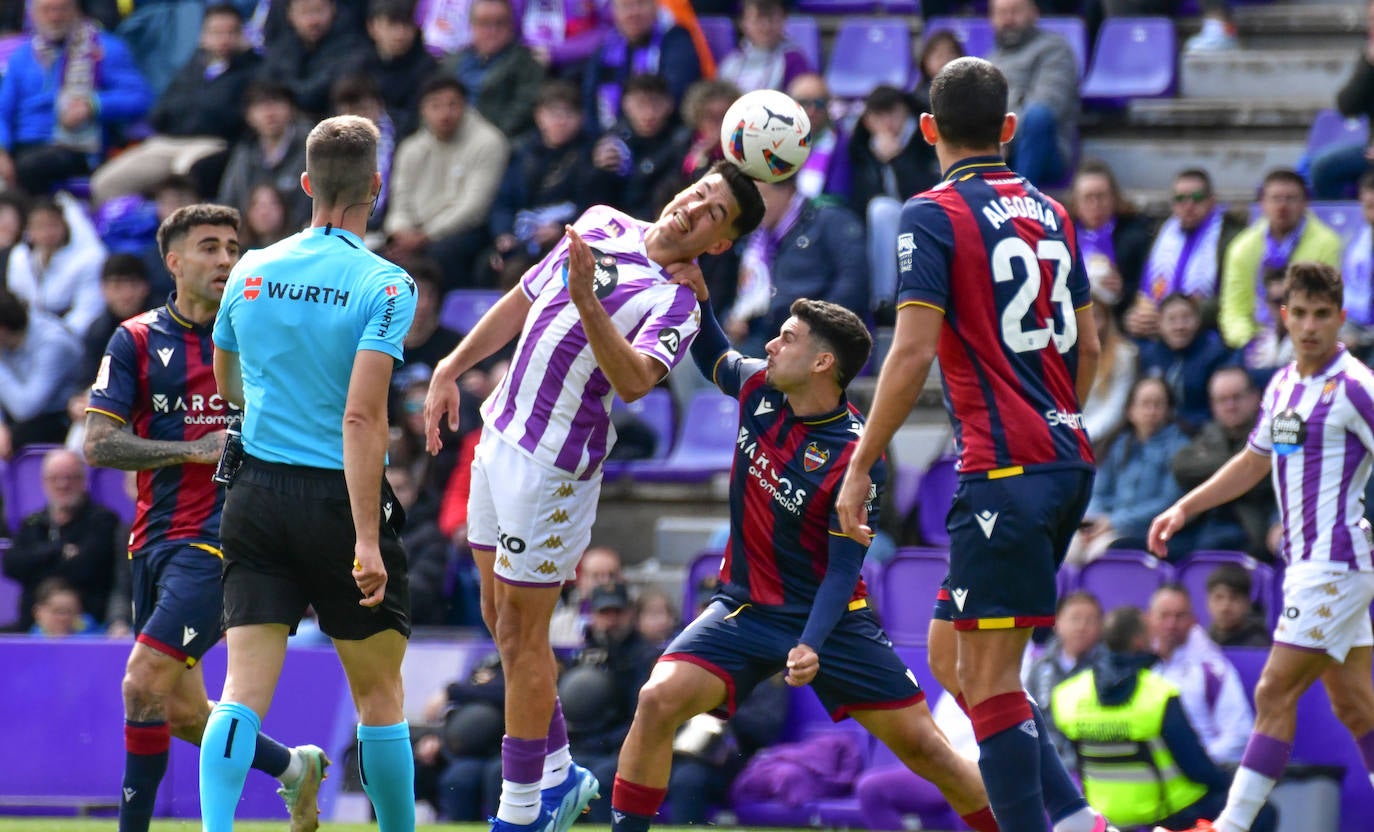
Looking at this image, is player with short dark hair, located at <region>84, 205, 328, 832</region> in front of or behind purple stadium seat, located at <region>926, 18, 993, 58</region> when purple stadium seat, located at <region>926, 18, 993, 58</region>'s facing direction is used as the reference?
in front

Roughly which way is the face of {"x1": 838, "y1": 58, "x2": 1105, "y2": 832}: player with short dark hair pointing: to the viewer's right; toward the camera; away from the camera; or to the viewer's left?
away from the camera

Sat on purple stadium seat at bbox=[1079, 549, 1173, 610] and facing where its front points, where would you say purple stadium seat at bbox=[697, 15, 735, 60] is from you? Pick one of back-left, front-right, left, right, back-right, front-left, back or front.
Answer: back-right

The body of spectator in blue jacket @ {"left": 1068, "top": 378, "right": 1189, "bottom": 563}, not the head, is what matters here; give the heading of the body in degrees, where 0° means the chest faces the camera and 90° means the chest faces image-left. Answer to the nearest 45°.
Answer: approximately 45°

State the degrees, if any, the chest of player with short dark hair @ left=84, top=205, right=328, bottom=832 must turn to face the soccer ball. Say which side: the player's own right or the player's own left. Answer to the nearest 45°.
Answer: approximately 45° to the player's own left

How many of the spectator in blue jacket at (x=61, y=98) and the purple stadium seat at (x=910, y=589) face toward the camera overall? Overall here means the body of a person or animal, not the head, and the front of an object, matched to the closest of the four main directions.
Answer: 2
